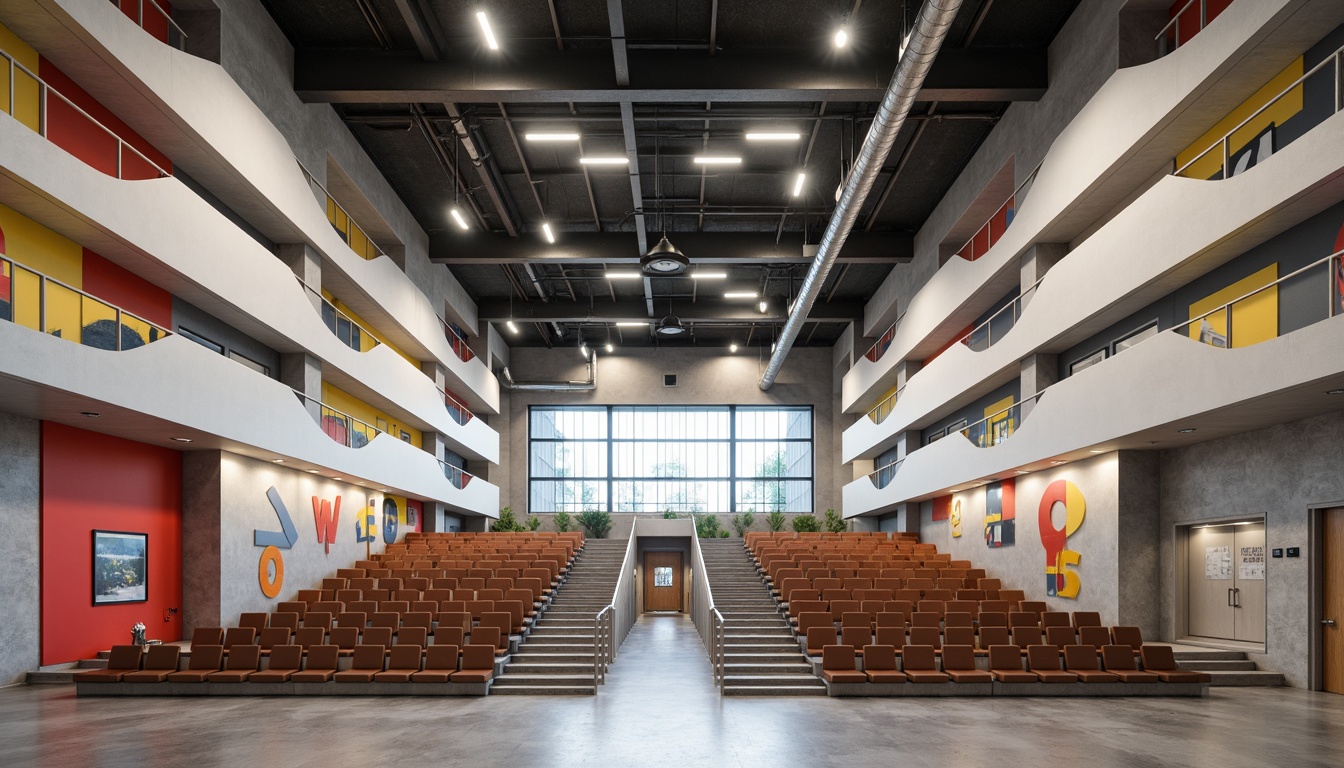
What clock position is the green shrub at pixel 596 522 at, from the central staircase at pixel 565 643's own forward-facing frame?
The green shrub is roughly at 6 o'clock from the central staircase.

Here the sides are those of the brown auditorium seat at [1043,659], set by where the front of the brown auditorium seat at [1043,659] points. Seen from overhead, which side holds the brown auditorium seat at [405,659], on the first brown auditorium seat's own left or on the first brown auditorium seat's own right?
on the first brown auditorium seat's own right

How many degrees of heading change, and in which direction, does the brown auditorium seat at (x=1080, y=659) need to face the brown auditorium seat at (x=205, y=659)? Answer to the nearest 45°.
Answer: approximately 135° to its right

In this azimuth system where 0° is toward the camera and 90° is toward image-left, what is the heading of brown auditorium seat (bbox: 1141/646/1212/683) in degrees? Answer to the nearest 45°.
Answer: approximately 315°

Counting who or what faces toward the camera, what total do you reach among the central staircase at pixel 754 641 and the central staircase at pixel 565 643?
2

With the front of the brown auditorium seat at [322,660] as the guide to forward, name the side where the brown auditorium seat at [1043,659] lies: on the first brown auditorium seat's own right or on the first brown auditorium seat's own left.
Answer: on the first brown auditorium seat's own left

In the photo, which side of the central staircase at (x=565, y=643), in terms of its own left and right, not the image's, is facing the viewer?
front
